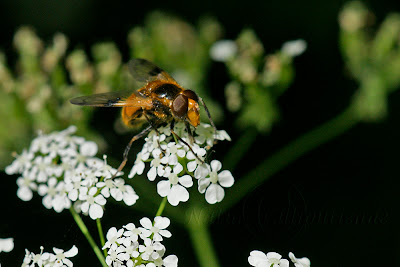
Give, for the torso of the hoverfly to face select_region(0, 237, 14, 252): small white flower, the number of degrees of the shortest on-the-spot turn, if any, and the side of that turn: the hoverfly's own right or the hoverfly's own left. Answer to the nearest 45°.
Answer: approximately 135° to the hoverfly's own right

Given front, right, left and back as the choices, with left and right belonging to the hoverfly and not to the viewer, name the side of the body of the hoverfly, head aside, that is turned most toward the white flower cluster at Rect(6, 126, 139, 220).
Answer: back

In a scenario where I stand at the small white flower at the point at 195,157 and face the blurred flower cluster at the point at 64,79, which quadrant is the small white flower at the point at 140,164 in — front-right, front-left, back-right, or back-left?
front-left

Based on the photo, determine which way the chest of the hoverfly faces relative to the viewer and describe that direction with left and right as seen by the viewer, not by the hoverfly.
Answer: facing the viewer and to the right of the viewer
